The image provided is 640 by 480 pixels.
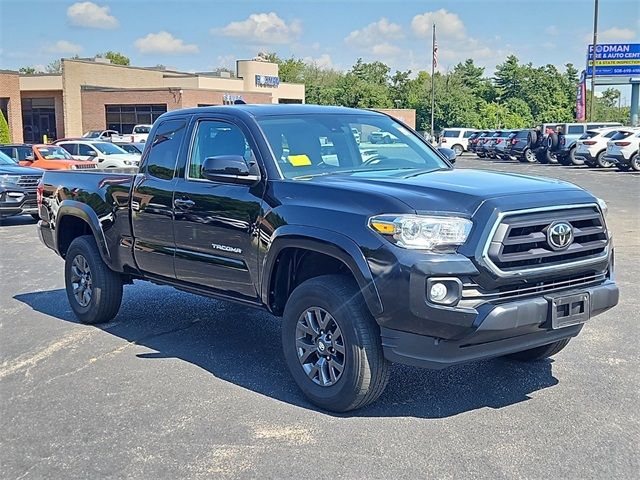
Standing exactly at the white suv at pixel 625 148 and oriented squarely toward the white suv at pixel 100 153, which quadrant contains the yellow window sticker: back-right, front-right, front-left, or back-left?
front-left

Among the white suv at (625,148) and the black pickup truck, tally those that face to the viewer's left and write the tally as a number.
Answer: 0

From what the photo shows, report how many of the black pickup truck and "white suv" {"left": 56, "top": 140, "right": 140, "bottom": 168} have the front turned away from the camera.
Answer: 0

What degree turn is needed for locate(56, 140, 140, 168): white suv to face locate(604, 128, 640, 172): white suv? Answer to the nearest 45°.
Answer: approximately 45° to its left

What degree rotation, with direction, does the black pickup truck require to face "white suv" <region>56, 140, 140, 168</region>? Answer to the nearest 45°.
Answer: approximately 135° to its left

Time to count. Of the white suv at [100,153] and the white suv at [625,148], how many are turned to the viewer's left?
0

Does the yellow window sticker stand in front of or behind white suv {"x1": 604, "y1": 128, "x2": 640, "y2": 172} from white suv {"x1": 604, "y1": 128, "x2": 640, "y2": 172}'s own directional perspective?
behind

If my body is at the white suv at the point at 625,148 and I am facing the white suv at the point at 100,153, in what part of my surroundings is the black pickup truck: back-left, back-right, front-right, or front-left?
front-left

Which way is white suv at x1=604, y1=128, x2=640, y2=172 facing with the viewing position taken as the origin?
facing away from the viewer and to the right of the viewer

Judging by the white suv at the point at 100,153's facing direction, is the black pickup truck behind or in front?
in front

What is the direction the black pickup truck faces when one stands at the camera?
facing the viewer and to the right of the viewer
